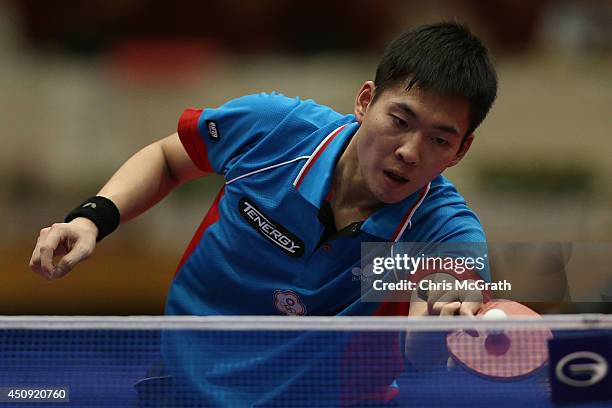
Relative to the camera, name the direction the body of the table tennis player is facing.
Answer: toward the camera

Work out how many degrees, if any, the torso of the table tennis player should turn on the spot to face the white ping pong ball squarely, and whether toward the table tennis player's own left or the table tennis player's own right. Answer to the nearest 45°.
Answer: approximately 45° to the table tennis player's own left
